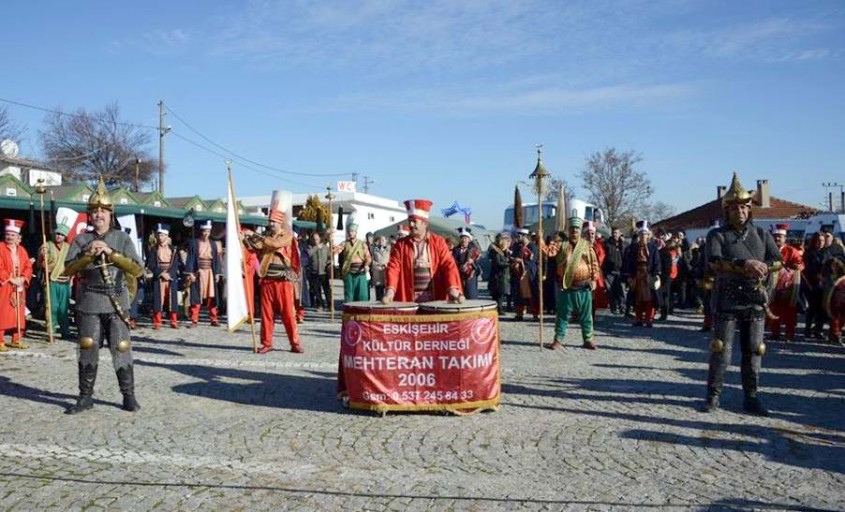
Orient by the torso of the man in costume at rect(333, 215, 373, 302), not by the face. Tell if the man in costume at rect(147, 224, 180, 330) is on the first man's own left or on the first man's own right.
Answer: on the first man's own right

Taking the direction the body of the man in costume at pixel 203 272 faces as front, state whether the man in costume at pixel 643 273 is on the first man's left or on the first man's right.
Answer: on the first man's left

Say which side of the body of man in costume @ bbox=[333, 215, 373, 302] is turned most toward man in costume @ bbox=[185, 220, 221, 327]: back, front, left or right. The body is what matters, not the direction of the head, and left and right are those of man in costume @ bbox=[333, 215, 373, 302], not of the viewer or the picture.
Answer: right

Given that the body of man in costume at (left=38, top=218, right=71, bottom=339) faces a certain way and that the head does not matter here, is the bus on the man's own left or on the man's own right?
on the man's own left

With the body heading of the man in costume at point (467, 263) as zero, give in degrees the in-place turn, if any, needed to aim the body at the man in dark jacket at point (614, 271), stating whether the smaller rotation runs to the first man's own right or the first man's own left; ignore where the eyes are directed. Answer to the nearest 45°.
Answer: approximately 135° to the first man's own left

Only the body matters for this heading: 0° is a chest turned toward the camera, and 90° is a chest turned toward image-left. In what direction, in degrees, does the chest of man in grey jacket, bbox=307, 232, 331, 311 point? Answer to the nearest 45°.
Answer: approximately 0°
